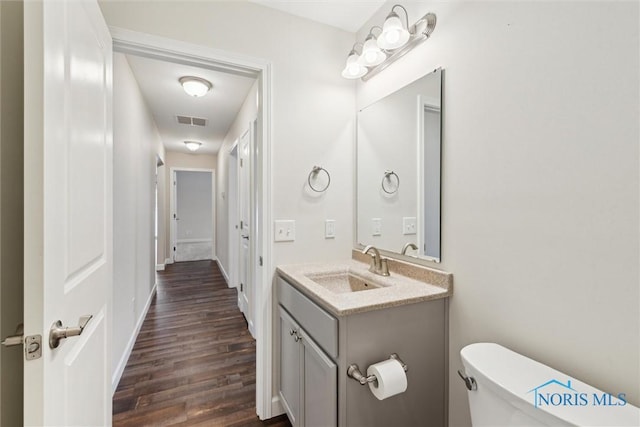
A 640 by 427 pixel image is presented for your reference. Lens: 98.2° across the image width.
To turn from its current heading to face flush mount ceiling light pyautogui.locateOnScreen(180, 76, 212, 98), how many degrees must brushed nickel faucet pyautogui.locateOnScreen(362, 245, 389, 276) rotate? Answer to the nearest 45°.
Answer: approximately 90° to its right

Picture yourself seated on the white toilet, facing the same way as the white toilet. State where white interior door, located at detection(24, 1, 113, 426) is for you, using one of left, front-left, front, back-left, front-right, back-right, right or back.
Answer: front

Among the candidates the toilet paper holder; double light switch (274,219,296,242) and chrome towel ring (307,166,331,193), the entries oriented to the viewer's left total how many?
0

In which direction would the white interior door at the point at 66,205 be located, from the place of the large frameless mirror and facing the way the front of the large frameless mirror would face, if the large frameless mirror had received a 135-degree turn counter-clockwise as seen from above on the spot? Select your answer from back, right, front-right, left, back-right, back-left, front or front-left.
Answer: back-right

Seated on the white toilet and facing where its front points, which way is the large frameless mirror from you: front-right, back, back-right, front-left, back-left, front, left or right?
right

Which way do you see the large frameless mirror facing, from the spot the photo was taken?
facing the viewer and to the left of the viewer

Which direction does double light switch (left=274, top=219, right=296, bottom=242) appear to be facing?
toward the camera

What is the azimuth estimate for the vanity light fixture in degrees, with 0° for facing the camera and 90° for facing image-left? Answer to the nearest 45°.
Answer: approximately 45°

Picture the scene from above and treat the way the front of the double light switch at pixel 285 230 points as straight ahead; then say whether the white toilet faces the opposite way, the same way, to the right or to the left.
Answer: to the right

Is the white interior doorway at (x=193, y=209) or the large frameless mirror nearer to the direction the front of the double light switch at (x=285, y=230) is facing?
the large frameless mirror

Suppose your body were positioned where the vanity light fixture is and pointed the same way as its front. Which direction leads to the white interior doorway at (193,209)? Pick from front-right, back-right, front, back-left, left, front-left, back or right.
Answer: right

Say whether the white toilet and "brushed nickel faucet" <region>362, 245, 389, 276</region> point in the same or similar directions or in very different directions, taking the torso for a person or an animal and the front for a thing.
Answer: same or similar directions
